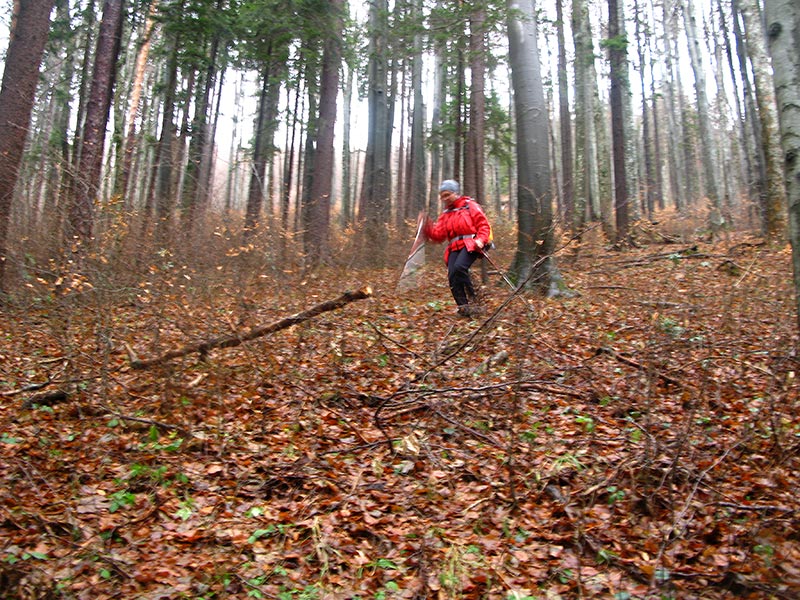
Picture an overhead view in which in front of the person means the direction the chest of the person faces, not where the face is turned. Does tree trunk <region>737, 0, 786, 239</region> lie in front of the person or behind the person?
behind

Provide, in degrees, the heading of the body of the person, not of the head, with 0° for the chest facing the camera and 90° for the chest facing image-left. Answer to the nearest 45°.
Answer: approximately 45°

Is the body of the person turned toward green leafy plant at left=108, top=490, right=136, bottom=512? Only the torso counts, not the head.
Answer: yes

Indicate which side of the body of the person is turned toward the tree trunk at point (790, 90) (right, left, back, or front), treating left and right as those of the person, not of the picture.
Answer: left

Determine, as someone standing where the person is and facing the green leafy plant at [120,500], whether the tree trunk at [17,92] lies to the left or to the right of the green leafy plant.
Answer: right

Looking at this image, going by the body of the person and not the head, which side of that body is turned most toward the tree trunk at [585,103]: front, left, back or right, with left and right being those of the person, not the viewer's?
back

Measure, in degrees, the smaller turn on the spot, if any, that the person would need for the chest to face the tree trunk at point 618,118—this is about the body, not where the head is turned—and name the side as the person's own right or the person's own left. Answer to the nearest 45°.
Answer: approximately 180°

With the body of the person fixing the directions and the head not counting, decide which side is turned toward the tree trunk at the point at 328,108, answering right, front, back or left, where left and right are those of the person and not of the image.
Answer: right

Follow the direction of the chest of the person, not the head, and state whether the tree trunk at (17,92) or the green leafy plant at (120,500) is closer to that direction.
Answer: the green leafy plant

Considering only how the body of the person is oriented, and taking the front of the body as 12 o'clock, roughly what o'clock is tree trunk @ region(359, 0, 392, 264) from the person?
The tree trunk is roughly at 4 o'clock from the person.
